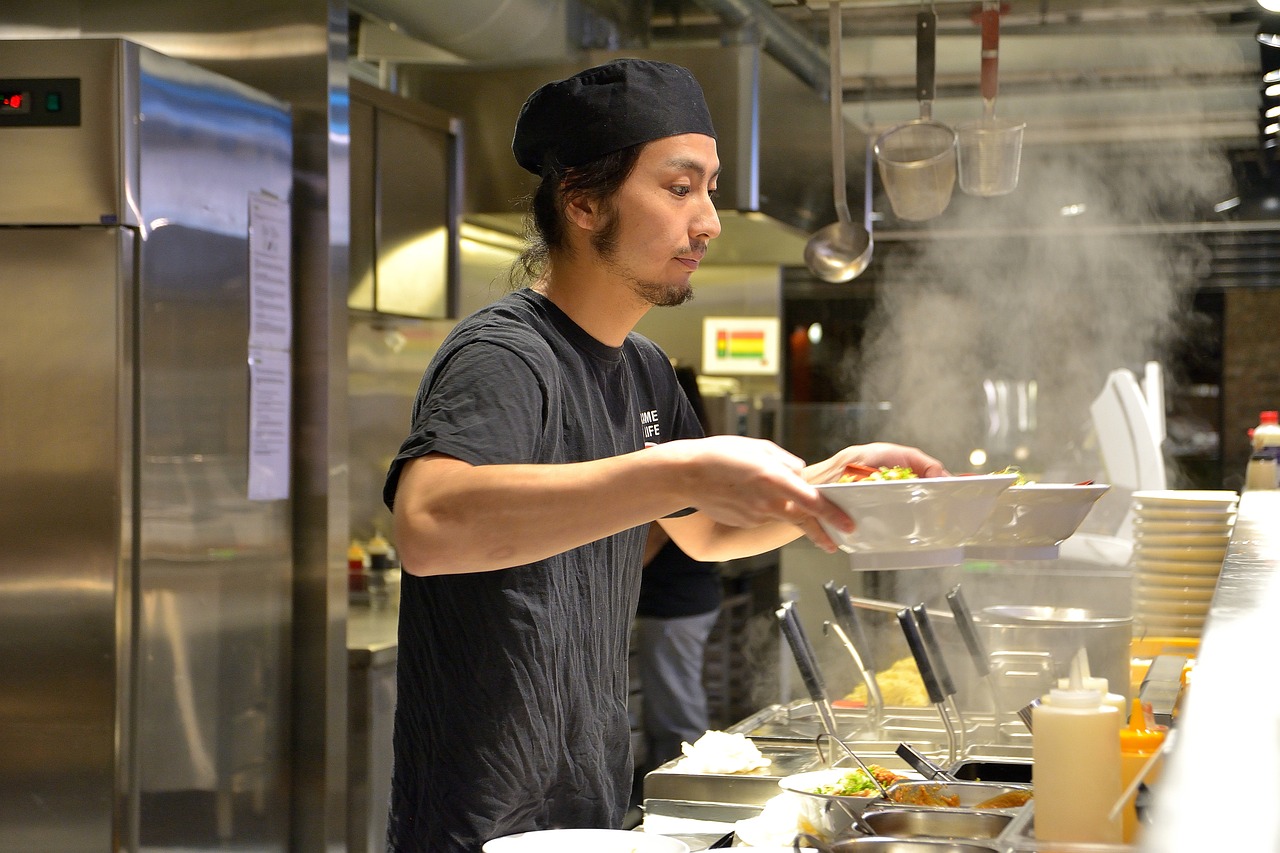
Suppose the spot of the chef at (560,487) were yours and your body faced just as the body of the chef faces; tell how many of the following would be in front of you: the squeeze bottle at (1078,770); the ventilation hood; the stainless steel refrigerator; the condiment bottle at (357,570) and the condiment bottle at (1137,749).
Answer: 2

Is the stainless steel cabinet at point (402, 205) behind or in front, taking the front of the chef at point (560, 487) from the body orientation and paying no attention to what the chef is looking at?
behind

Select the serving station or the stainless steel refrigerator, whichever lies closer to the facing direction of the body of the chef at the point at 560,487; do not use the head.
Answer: the serving station

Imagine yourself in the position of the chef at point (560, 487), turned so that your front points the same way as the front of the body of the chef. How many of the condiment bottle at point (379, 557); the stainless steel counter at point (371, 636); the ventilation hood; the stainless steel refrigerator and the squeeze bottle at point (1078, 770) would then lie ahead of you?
1

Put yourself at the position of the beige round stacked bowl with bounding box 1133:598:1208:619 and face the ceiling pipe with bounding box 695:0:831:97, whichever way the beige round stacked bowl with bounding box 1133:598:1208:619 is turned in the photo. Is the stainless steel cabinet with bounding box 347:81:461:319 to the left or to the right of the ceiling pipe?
left
